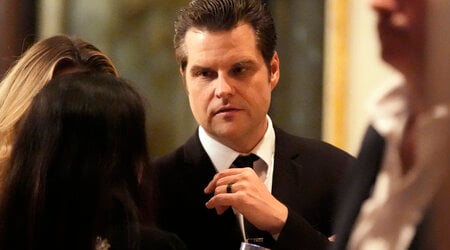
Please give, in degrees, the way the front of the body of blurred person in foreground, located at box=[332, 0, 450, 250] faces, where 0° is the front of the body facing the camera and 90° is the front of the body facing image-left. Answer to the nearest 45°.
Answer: approximately 45°

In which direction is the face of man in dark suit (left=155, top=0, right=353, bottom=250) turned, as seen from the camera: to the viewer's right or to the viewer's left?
to the viewer's left

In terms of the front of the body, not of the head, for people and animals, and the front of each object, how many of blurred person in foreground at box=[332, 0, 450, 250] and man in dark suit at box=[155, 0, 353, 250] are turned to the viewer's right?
0

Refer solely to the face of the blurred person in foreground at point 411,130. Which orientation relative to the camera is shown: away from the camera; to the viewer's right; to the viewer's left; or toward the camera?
to the viewer's left

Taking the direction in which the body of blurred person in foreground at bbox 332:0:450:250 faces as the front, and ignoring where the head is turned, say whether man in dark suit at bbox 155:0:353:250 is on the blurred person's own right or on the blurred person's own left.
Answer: on the blurred person's own right

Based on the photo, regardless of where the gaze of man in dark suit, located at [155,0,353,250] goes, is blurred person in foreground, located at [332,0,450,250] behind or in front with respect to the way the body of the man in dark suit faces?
in front

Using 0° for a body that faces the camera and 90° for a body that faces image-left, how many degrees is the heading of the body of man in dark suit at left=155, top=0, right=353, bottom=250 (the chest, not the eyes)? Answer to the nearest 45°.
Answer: approximately 0°
